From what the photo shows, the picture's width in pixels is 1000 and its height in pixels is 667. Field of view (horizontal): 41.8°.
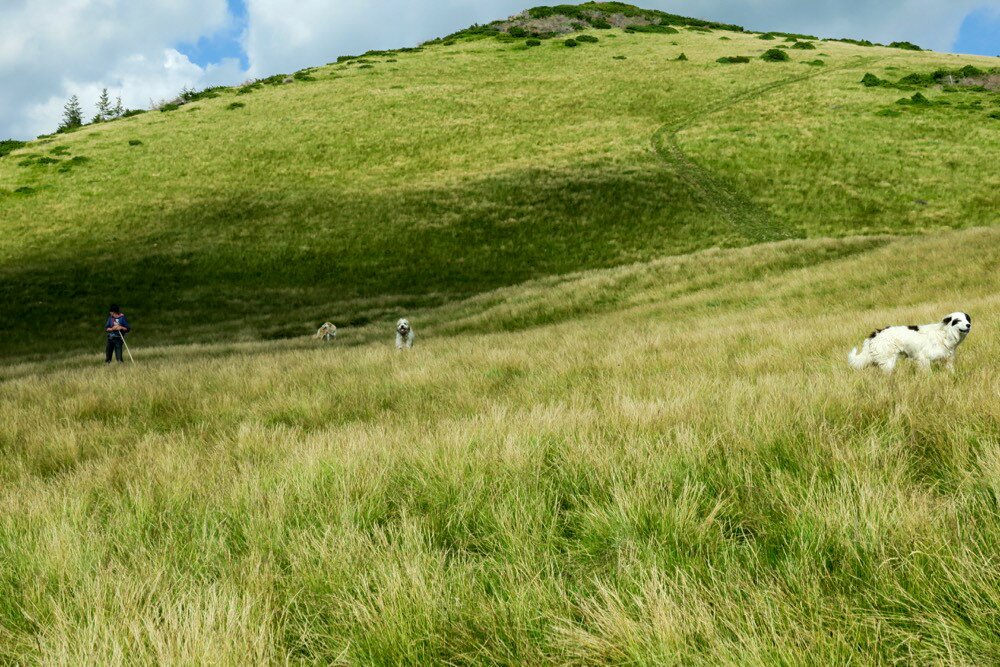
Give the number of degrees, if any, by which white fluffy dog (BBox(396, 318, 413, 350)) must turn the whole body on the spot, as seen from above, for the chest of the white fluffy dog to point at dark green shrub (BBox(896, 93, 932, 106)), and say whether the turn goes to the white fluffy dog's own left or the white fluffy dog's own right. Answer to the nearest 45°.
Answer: approximately 135° to the white fluffy dog's own left

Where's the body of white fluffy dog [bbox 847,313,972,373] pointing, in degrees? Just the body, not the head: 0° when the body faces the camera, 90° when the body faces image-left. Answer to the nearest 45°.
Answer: approximately 270°

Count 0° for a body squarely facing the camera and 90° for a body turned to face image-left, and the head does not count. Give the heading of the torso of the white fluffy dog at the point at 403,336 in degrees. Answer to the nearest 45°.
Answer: approximately 0°

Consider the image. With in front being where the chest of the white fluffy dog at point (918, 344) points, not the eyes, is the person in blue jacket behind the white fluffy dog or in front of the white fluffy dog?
behind

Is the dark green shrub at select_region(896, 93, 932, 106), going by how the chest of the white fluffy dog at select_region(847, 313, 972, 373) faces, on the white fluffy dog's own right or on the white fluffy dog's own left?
on the white fluffy dog's own left
